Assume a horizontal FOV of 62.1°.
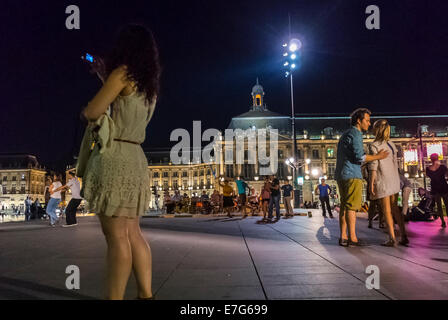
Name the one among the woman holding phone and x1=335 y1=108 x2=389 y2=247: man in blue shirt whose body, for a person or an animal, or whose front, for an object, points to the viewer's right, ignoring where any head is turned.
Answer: the man in blue shirt

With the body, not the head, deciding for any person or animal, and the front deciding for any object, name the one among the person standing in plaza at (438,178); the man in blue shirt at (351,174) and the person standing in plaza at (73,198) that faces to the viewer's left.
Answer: the person standing in plaza at (73,198)

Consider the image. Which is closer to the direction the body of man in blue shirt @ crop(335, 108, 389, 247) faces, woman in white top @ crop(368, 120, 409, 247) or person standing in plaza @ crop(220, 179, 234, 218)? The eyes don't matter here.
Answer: the woman in white top

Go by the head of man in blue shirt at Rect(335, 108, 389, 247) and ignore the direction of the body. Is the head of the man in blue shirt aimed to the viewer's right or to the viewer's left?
to the viewer's right

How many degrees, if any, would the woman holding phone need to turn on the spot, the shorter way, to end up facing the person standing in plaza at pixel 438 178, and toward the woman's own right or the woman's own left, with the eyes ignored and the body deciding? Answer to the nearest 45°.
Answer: approximately 90° to the woman's own right

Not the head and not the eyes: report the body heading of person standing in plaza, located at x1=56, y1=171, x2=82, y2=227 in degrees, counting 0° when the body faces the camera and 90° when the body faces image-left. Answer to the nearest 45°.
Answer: approximately 90°

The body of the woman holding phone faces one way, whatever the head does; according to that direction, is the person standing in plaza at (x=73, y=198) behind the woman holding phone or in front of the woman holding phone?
in front

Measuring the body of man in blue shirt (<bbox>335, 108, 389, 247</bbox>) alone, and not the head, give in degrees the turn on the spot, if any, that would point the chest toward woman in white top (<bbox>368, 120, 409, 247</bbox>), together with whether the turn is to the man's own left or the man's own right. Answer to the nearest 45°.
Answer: approximately 45° to the man's own left

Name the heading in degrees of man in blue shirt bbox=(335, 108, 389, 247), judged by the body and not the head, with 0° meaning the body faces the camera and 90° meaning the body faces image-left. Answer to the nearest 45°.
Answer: approximately 270°

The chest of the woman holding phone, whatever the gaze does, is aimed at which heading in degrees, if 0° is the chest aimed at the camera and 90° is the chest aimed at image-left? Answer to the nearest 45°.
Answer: approximately 135°
